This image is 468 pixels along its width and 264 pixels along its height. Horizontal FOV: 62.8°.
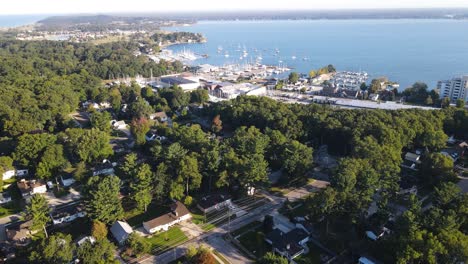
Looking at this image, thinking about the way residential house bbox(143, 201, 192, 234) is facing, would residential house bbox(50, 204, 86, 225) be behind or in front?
behind

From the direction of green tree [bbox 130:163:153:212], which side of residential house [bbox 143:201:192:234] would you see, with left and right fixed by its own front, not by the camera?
back

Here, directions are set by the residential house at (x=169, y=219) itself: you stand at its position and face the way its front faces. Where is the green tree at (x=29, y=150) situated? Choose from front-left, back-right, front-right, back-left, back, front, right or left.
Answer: back

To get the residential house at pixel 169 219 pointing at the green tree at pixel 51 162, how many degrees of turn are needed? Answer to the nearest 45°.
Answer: approximately 180°

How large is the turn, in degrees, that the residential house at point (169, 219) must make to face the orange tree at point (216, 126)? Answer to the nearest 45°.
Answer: approximately 135° to its left

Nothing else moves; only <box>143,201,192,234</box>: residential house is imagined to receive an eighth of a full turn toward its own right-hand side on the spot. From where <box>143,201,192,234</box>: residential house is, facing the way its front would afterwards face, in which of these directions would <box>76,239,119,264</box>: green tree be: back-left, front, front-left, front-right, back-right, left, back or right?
front-right

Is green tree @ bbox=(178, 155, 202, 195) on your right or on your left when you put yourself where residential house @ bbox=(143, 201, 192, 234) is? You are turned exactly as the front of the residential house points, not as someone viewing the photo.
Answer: on your left

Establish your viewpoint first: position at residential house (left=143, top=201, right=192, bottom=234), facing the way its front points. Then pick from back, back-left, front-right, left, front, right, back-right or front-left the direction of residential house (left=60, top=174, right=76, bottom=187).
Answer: back

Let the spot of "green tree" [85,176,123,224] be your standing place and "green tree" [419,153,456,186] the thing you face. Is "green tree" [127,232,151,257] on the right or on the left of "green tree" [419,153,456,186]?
right

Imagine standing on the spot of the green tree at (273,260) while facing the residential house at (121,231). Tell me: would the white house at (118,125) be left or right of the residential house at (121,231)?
right

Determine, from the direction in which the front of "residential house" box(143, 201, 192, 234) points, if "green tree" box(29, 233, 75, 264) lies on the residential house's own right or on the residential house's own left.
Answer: on the residential house's own right

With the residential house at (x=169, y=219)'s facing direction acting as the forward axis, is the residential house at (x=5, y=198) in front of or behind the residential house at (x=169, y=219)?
behind

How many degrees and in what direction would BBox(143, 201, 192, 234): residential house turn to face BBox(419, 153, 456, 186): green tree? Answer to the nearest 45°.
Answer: approximately 45° to its left
